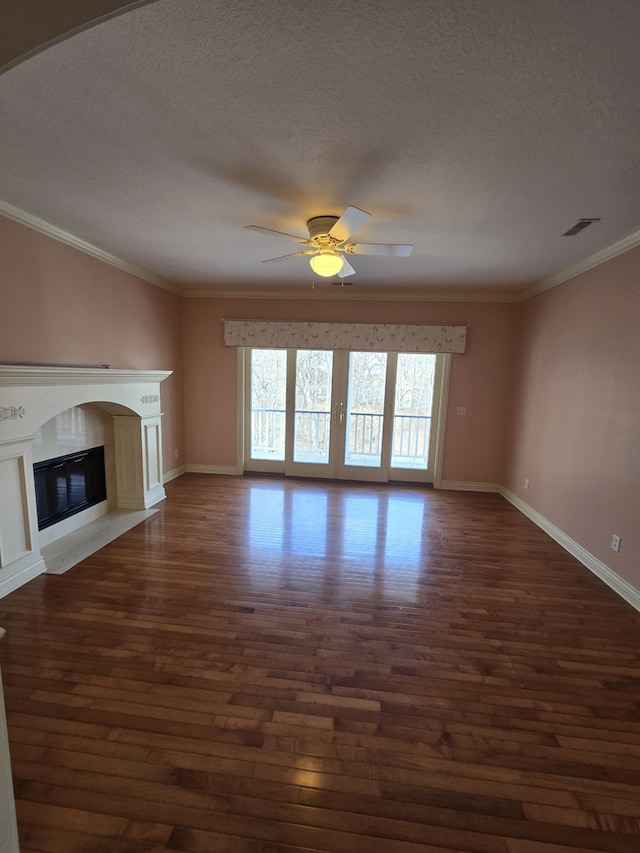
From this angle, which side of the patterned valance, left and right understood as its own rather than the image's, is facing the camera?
front

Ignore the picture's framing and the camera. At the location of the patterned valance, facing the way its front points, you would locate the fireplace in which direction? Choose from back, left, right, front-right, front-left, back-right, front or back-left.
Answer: front-right

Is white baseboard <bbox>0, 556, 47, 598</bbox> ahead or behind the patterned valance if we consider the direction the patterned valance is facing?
ahead
